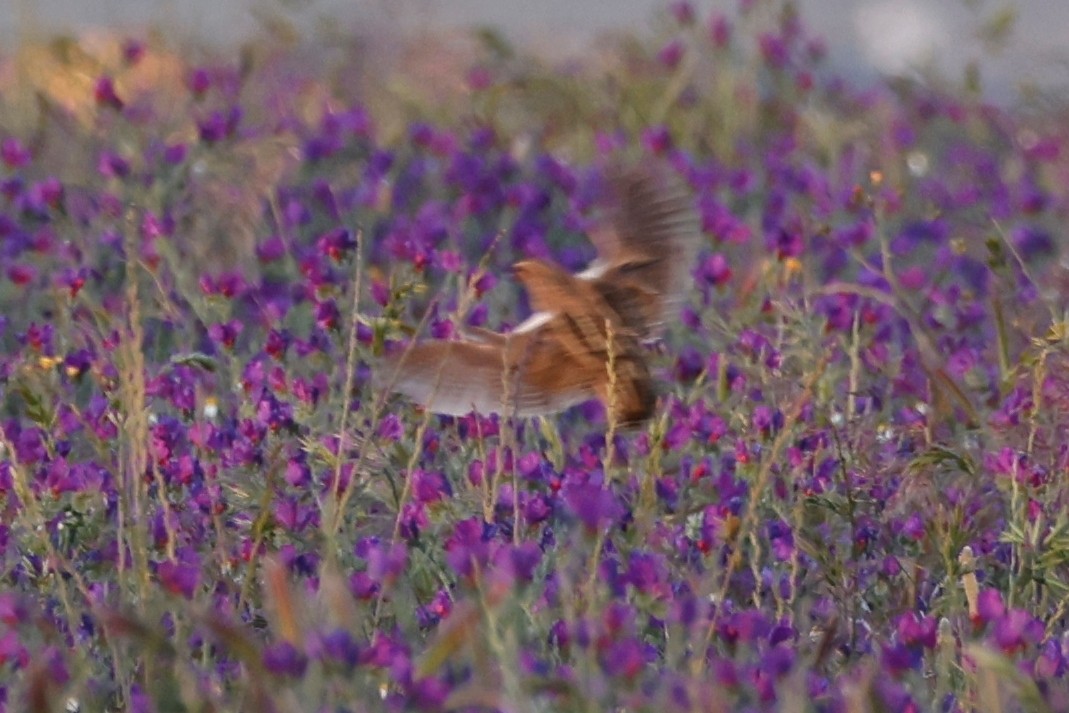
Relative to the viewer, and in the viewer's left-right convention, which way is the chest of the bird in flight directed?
facing away from the viewer and to the left of the viewer

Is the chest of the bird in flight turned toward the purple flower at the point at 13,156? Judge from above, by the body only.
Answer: yes

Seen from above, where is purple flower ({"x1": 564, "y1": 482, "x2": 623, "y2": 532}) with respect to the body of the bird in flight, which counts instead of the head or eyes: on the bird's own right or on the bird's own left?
on the bird's own left

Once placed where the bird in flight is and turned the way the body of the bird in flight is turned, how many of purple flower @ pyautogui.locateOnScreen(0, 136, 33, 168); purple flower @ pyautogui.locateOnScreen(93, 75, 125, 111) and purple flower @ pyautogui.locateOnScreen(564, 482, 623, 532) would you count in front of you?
2

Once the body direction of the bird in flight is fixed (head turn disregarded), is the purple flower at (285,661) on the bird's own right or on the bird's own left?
on the bird's own left

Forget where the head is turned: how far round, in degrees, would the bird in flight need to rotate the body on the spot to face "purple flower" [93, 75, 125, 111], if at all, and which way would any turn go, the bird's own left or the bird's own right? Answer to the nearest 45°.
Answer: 0° — it already faces it
